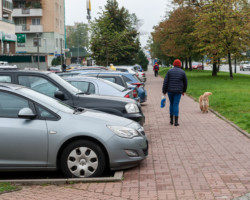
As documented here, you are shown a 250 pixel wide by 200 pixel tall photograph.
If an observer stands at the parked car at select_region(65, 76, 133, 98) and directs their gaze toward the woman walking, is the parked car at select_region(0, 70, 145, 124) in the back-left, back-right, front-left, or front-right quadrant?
front-right

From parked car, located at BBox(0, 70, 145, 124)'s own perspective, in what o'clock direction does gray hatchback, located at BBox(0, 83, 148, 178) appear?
The gray hatchback is roughly at 3 o'clock from the parked car.

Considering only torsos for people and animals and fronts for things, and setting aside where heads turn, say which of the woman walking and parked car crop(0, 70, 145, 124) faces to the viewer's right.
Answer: the parked car

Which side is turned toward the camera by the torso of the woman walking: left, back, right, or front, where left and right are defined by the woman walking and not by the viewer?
back

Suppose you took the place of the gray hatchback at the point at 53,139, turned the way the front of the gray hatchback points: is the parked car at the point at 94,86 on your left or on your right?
on your left

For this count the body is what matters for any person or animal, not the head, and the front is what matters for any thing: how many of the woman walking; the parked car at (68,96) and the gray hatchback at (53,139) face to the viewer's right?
2

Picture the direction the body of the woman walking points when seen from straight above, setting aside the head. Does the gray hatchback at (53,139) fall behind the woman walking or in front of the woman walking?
behind

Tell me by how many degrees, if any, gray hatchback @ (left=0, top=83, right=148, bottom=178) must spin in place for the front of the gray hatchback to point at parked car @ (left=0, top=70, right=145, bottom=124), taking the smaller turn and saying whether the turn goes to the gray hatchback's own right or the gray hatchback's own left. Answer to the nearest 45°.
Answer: approximately 90° to the gray hatchback's own left

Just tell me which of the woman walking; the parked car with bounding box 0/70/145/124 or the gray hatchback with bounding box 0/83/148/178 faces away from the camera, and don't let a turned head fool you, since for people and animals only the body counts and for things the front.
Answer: the woman walking

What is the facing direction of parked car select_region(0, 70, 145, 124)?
to the viewer's right

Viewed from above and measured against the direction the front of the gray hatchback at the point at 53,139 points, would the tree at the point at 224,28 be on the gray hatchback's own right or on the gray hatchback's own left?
on the gray hatchback's own left

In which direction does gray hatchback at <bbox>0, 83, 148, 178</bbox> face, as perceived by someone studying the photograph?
facing to the right of the viewer
